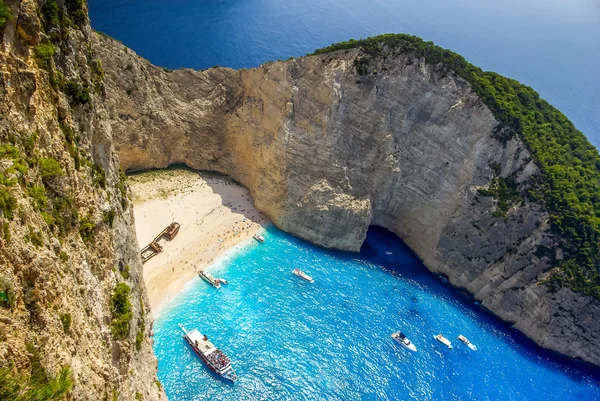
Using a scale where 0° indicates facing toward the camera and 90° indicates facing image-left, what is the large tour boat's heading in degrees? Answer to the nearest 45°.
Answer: approximately 315°

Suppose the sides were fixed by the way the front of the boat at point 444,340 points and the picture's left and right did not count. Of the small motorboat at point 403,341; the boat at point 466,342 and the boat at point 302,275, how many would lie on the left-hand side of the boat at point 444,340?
1

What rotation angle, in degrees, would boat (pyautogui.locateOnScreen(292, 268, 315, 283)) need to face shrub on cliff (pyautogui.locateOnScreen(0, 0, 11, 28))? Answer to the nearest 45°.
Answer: approximately 90° to its right
